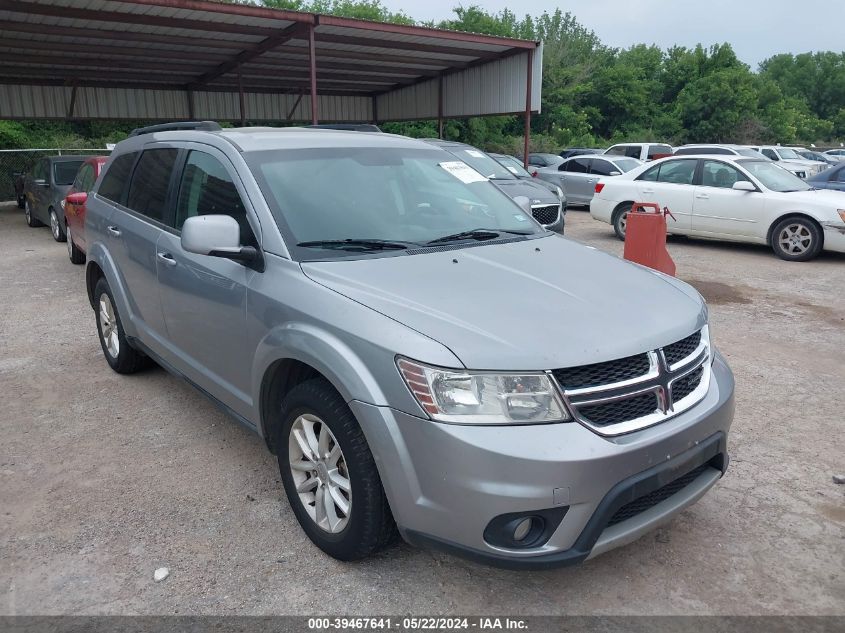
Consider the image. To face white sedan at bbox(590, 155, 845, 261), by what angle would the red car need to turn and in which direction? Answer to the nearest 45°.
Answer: approximately 45° to its left

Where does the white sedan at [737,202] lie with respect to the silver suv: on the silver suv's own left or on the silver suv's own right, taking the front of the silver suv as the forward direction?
on the silver suv's own left

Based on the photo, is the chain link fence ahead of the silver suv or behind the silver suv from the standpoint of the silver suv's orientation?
behind

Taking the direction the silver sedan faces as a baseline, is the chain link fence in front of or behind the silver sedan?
behind

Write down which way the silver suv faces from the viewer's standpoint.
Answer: facing the viewer and to the right of the viewer

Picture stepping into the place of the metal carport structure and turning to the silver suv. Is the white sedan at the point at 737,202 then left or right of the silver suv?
left

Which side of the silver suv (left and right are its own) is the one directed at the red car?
back
